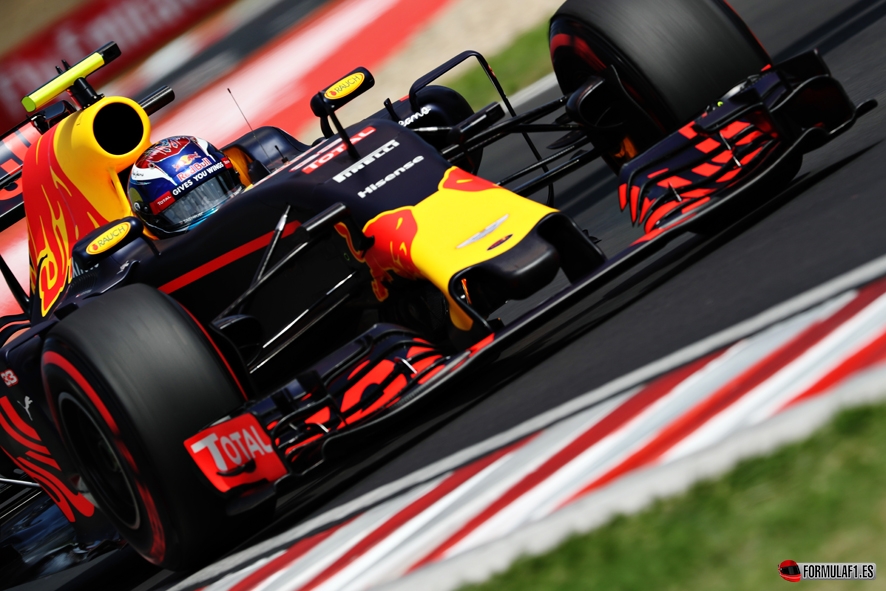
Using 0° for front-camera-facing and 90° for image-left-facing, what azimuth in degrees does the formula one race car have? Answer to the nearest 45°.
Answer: approximately 315°
